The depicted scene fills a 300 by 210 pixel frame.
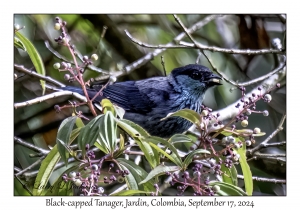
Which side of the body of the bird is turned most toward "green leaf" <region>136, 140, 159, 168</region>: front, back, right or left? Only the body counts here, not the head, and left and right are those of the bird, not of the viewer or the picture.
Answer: right

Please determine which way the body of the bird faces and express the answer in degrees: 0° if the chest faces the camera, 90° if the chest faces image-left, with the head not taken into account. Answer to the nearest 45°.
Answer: approximately 270°

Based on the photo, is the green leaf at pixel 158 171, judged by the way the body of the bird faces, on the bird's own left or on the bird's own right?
on the bird's own right
